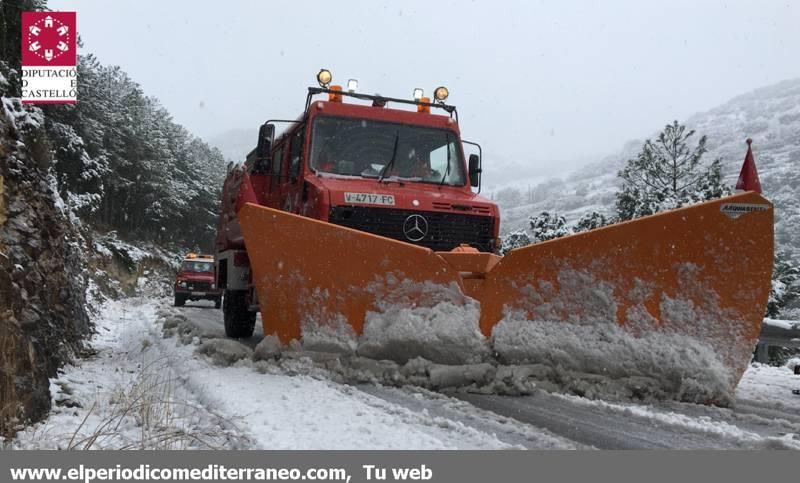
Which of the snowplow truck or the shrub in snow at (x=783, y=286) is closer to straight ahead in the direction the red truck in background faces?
the snowplow truck

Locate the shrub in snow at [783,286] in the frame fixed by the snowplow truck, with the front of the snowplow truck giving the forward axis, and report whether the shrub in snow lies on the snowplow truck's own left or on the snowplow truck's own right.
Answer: on the snowplow truck's own left

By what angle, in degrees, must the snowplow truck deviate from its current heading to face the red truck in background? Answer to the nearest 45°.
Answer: approximately 180°

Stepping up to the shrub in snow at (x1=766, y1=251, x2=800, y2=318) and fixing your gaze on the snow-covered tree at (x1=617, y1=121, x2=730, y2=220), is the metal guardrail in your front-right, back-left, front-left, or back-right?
back-left

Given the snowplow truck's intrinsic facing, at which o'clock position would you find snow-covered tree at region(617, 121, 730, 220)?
The snow-covered tree is roughly at 8 o'clock from the snowplow truck.

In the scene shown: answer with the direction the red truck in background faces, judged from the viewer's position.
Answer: facing the viewer

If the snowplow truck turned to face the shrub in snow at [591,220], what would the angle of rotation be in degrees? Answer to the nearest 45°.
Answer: approximately 135° to its left

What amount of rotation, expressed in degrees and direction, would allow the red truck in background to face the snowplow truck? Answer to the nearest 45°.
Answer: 0° — it already faces it

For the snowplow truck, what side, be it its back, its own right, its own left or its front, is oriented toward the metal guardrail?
left

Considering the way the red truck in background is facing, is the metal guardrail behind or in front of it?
in front

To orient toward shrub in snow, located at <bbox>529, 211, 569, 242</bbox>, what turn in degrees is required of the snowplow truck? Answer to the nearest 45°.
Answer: approximately 135° to its left

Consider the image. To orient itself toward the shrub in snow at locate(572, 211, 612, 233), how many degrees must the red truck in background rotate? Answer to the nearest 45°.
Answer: approximately 90° to its left

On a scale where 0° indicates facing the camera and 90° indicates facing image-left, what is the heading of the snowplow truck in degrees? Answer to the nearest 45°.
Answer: approximately 315°

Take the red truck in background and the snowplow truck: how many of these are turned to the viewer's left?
0
